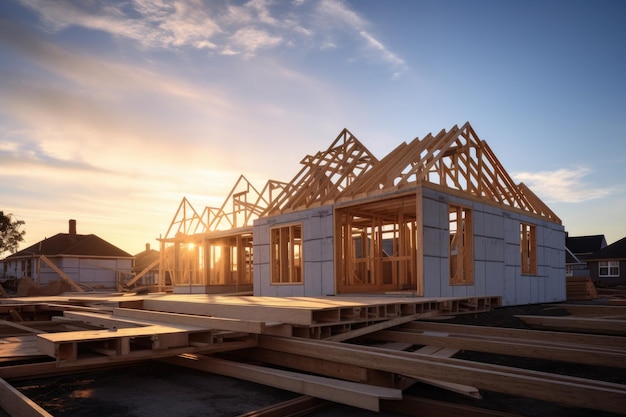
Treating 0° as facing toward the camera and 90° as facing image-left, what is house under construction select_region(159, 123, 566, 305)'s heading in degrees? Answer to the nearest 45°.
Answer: approximately 45°

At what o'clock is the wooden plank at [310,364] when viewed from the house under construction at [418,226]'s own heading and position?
The wooden plank is roughly at 11 o'clock from the house under construction.

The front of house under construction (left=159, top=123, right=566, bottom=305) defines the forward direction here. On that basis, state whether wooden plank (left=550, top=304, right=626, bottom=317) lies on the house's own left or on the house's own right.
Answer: on the house's own left
